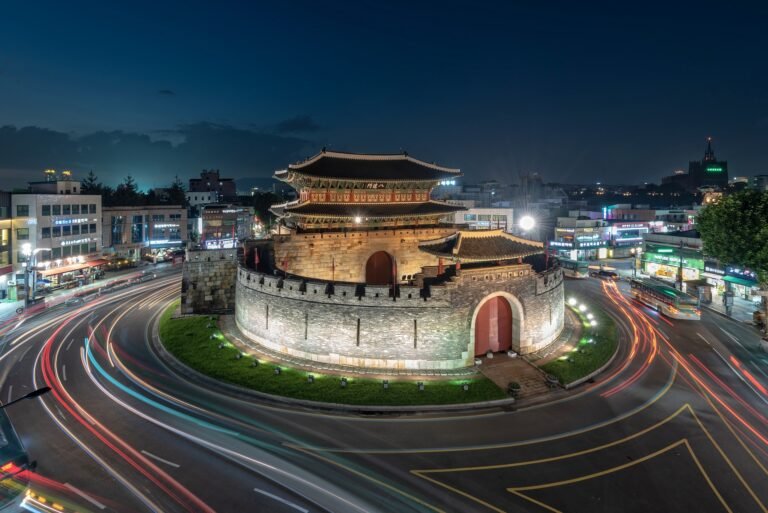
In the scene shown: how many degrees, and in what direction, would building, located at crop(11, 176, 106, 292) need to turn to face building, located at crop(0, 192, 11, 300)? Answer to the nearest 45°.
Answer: approximately 90° to its right

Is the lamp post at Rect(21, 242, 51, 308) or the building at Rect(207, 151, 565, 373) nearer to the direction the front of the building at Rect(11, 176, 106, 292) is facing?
the building

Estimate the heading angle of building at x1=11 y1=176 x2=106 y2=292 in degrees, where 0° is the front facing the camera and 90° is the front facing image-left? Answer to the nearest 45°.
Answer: approximately 315°

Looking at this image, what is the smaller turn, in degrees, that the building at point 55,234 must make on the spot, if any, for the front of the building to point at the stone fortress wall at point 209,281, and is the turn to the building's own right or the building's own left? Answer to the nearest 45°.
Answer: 0° — it already faces it

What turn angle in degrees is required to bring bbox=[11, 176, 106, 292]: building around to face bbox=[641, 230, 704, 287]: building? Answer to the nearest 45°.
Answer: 0° — it already faces it

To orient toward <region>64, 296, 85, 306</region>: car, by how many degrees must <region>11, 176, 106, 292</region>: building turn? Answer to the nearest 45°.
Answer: approximately 45° to its right

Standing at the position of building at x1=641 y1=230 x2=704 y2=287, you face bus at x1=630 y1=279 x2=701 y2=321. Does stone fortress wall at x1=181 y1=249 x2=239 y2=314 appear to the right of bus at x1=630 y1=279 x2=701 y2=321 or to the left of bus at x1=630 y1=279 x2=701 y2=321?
right
